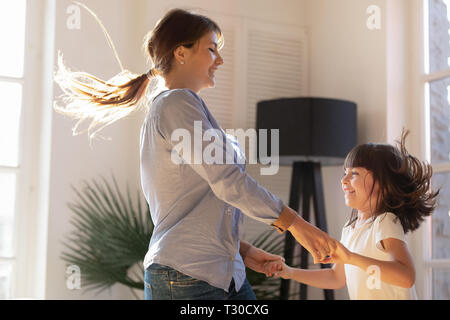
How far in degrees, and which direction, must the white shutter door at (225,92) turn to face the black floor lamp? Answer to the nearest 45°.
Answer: approximately 45° to its left

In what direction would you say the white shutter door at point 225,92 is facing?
toward the camera

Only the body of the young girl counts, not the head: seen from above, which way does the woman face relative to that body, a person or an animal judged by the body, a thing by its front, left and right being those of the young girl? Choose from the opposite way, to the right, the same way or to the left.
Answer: the opposite way

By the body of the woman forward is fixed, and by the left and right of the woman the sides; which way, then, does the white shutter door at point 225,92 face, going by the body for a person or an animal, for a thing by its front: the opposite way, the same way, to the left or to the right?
to the right

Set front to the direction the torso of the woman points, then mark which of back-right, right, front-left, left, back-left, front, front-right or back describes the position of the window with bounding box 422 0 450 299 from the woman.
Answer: front-left

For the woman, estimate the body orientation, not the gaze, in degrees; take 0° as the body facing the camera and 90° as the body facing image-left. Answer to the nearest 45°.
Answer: approximately 270°

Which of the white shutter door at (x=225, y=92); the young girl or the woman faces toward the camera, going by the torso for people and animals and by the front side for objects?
the white shutter door

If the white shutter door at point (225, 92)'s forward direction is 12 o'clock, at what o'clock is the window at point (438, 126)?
The window is roughly at 10 o'clock from the white shutter door.

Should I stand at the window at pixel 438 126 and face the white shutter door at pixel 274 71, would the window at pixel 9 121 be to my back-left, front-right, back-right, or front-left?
front-left

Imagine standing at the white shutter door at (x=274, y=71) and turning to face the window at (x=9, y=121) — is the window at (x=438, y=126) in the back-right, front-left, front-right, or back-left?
back-left

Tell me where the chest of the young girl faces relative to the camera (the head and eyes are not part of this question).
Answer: to the viewer's left

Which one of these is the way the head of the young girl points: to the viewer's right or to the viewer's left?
to the viewer's left

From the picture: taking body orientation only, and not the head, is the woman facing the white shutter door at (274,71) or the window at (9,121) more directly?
the white shutter door

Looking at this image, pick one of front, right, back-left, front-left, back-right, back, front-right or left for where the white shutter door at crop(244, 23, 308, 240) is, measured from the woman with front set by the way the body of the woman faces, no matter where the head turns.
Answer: left
